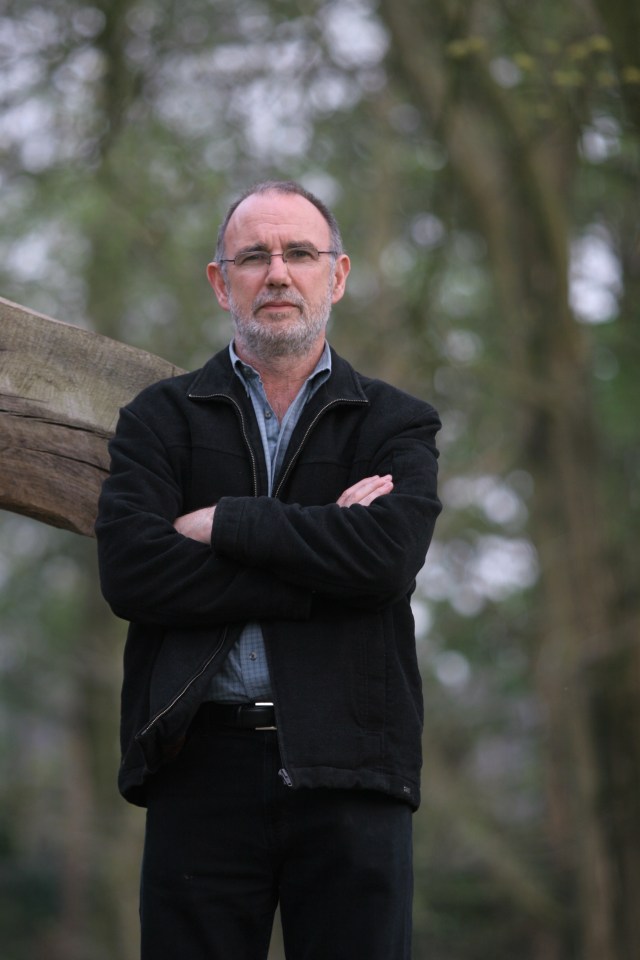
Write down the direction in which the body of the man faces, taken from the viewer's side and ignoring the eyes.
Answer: toward the camera
